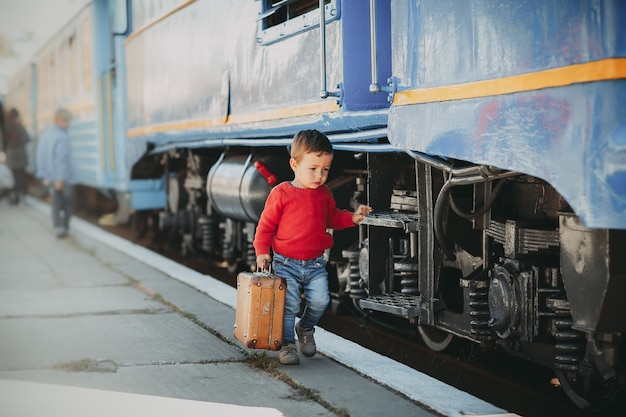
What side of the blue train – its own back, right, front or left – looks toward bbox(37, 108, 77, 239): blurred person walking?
back

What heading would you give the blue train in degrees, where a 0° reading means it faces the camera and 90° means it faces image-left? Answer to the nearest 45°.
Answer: approximately 315°

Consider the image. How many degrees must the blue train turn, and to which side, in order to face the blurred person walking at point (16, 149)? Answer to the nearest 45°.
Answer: approximately 180°
